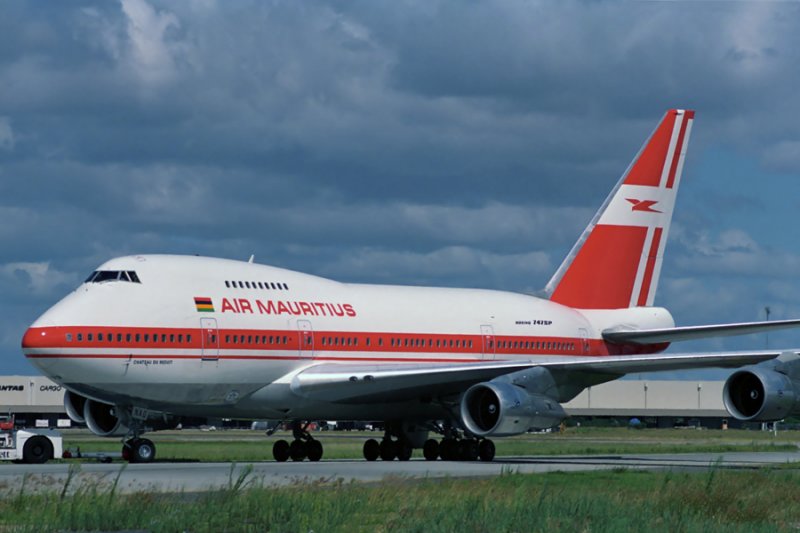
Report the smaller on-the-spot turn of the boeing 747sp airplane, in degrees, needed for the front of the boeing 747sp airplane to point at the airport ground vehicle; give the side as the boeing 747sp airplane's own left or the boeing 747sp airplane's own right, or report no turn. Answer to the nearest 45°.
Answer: approximately 45° to the boeing 747sp airplane's own right

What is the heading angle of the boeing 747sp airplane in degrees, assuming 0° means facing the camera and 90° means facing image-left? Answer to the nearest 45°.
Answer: approximately 45°
